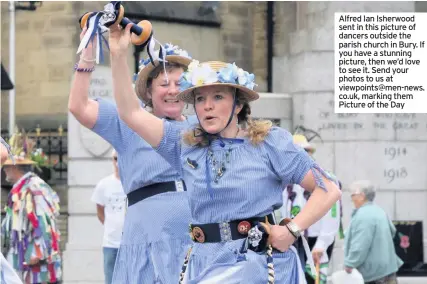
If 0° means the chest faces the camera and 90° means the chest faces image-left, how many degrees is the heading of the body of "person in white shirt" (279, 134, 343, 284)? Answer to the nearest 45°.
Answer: approximately 45°

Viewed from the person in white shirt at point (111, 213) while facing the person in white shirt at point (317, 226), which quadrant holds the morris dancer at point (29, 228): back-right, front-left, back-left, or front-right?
back-right

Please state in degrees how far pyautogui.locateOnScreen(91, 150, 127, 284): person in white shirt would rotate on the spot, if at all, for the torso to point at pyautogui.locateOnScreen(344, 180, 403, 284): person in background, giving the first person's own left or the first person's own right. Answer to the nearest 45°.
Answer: approximately 90° to the first person's own left
